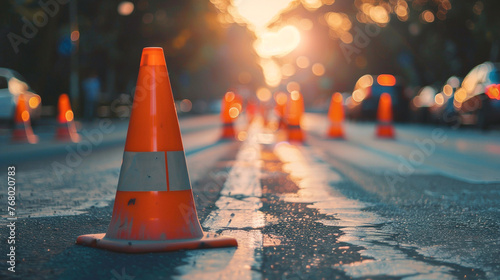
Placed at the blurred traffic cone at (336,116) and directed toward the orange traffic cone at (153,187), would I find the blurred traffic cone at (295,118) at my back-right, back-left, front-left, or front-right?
front-right

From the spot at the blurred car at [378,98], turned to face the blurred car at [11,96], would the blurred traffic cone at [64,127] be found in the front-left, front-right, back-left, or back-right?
front-left

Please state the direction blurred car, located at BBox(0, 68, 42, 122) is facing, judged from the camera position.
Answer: facing the viewer and to the right of the viewer

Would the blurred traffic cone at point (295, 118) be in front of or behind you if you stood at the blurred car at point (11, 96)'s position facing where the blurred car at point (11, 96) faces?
in front

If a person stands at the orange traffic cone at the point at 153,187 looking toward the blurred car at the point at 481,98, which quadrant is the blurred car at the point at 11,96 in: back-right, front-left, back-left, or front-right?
front-left
